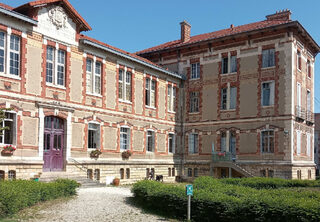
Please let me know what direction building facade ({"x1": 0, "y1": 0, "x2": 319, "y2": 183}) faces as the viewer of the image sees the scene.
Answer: facing the viewer and to the right of the viewer

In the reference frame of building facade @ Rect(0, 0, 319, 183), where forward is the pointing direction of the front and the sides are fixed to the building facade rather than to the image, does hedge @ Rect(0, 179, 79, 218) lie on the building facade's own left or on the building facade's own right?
on the building facade's own right

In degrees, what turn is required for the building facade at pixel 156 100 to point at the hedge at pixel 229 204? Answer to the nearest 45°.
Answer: approximately 45° to its right
